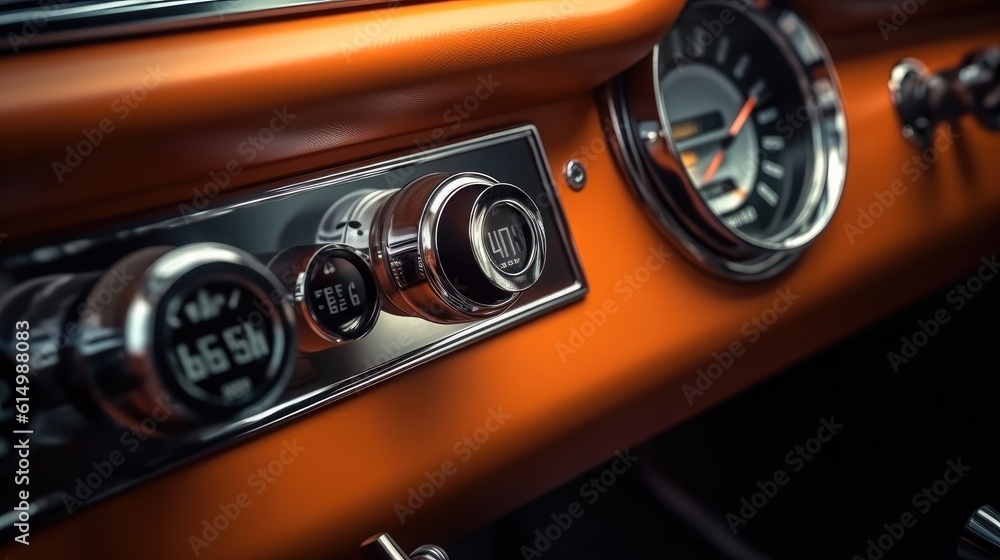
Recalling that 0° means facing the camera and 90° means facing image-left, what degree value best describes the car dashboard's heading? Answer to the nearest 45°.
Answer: approximately 315°
